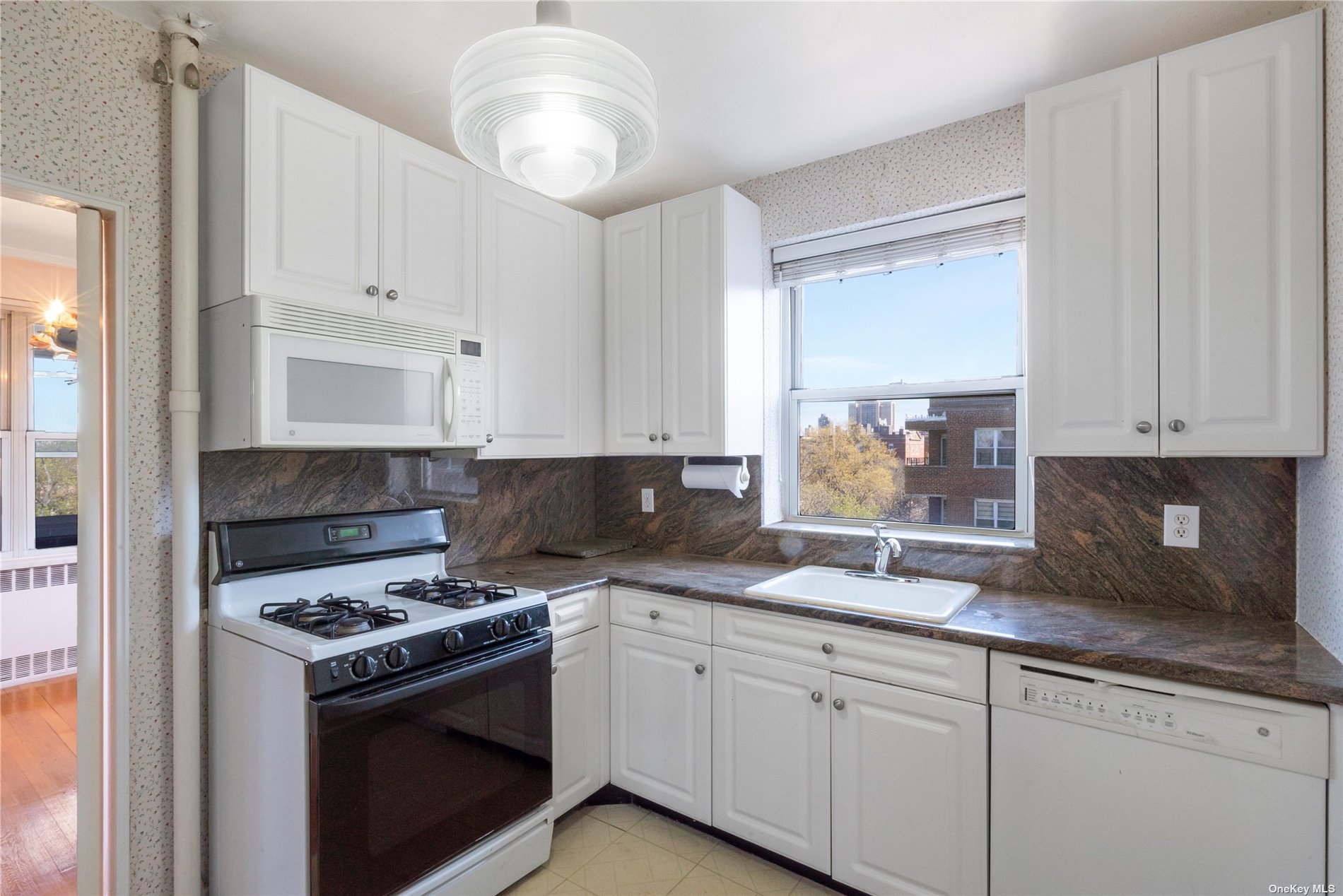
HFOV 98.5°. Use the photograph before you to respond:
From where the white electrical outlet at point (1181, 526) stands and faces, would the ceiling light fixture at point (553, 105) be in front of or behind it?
in front

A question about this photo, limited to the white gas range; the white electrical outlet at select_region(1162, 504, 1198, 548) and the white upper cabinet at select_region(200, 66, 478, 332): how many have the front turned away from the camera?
0

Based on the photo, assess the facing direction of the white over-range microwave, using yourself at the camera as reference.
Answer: facing the viewer and to the right of the viewer

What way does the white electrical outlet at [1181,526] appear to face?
toward the camera

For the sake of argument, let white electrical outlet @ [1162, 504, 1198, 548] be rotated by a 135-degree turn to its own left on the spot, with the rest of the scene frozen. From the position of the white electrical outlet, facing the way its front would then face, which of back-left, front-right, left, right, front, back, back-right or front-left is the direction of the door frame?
back

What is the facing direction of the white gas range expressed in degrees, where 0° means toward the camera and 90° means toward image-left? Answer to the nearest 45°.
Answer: approximately 315°

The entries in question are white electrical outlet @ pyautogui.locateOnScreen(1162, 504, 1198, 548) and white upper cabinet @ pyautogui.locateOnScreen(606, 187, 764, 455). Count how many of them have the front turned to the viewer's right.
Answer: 0

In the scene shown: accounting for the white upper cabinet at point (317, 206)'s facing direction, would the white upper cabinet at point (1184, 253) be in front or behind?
in front

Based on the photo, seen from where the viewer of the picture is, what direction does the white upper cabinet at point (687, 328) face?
facing the viewer and to the left of the viewer

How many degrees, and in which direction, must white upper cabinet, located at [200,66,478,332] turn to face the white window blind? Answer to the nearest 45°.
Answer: approximately 45° to its left

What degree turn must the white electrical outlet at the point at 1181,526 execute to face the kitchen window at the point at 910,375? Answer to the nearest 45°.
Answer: approximately 90° to its right
